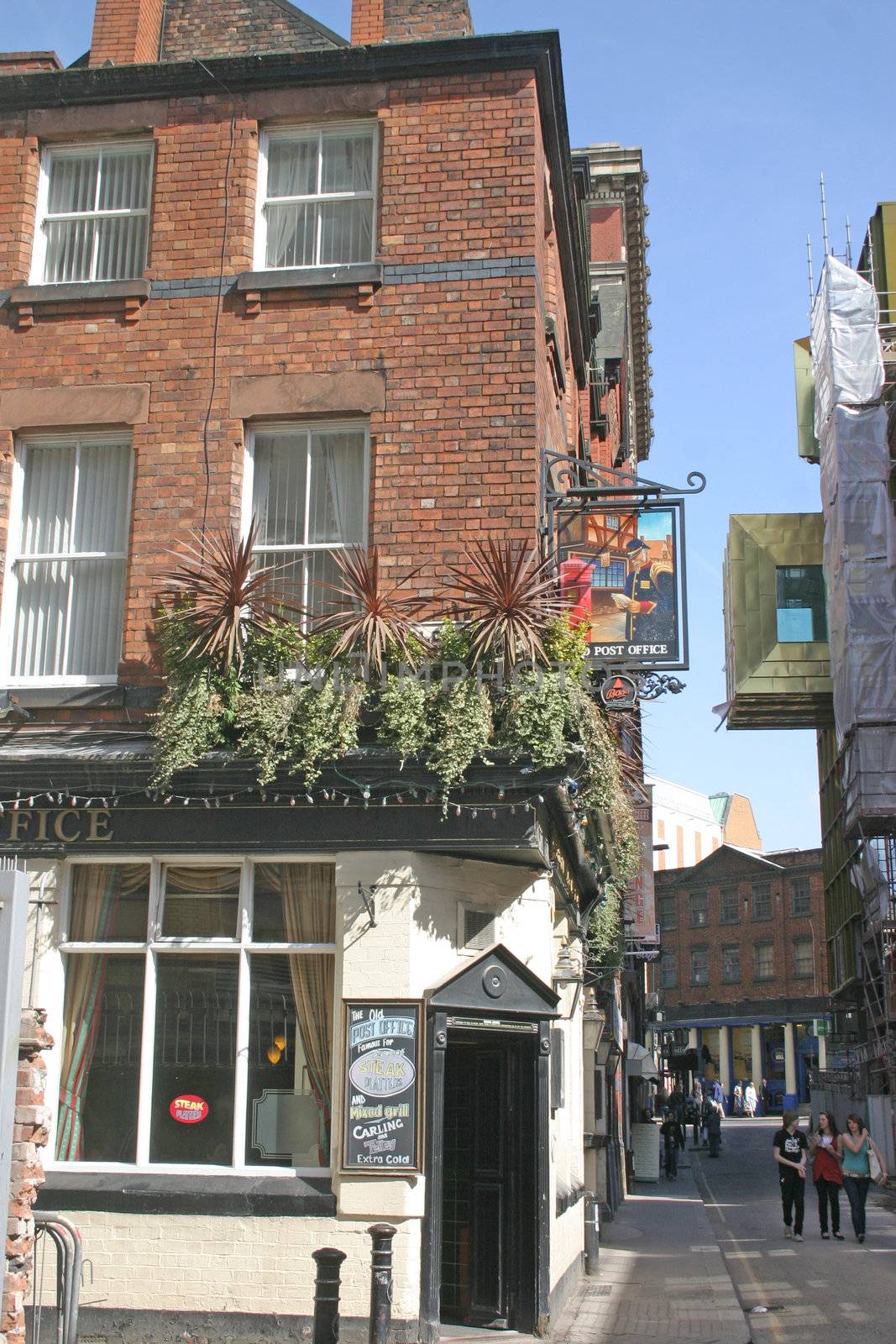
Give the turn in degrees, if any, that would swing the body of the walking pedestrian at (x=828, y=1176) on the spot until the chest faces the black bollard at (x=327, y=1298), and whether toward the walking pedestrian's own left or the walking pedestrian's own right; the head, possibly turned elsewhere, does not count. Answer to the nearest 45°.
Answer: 0° — they already face it

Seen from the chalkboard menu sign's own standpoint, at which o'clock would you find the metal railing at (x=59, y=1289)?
The metal railing is roughly at 2 o'clock from the chalkboard menu sign.

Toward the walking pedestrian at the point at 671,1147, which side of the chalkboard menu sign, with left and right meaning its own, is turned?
back

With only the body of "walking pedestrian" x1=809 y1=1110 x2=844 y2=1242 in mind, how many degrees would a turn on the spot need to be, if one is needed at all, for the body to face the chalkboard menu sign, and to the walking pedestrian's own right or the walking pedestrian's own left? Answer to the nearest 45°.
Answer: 0° — they already face it

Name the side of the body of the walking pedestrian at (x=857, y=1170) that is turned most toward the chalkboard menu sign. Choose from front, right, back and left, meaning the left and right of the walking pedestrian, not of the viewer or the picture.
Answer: front

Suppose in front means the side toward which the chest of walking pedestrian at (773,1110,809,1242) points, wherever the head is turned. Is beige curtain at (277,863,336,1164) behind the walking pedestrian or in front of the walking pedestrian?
in front

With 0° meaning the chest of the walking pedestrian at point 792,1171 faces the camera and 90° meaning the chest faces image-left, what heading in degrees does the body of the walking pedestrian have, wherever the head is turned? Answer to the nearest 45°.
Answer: approximately 0°
